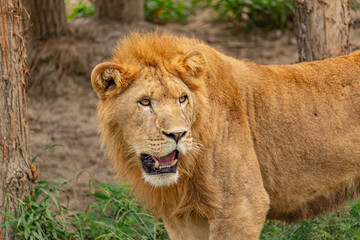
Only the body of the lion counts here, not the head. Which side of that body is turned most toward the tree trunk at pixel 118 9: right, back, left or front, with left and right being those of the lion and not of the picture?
right

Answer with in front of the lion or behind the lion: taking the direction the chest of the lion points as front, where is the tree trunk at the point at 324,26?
behind

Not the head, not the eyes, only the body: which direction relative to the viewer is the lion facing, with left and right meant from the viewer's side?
facing the viewer and to the left of the viewer

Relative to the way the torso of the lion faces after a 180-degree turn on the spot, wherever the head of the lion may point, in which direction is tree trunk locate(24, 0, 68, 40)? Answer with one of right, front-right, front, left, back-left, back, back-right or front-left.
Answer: left
